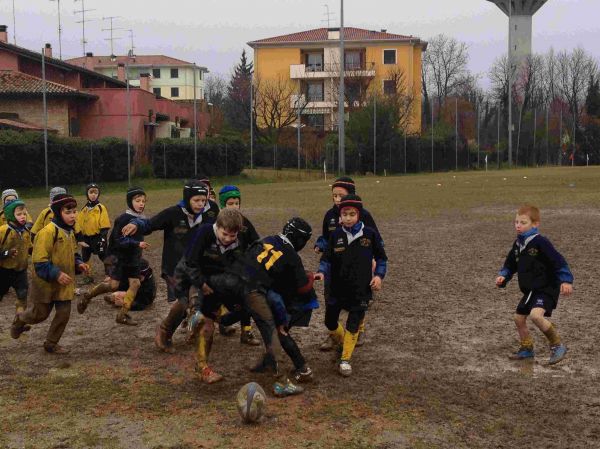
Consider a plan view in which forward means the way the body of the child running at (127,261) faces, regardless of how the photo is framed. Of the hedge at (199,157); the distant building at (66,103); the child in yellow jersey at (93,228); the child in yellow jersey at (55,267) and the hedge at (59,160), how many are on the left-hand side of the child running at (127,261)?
4

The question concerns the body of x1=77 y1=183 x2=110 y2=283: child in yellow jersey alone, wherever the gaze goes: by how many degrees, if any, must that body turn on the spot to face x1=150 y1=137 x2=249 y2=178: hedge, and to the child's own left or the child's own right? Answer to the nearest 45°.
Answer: approximately 180°

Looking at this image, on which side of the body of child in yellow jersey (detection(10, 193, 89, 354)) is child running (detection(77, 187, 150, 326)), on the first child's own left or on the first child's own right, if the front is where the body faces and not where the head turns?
on the first child's own left

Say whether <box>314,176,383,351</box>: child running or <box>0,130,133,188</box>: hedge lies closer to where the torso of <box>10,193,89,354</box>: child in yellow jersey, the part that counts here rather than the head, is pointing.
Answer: the child running

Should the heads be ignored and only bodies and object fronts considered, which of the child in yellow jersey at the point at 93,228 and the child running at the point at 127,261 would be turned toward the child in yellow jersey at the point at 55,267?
the child in yellow jersey at the point at 93,228

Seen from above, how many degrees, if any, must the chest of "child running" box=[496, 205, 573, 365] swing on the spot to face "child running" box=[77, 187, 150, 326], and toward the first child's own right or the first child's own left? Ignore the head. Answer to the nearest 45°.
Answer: approximately 45° to the first child's own right
